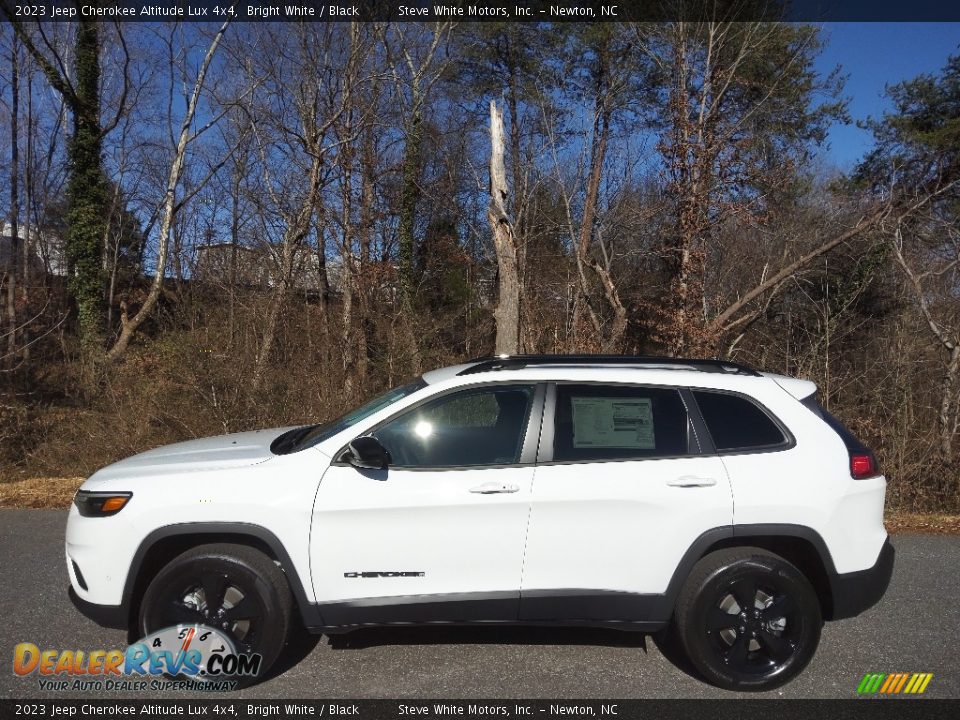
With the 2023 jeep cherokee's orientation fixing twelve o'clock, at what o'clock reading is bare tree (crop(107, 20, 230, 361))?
The bare tree is roughly at 2 o'clock from the 2023 jeep cherokee.

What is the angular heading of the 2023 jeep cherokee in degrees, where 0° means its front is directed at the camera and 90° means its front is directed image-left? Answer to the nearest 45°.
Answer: approximately 90°
